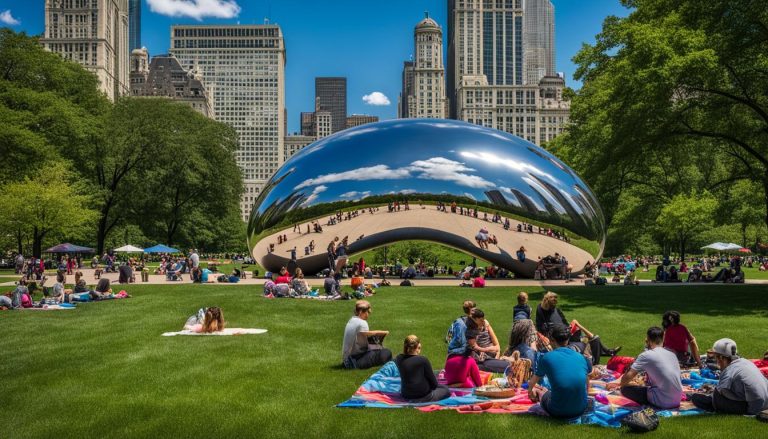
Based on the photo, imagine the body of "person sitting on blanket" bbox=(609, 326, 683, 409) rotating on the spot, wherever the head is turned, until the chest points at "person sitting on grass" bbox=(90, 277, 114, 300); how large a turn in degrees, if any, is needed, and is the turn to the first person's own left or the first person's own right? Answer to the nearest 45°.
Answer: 0° — they already face them

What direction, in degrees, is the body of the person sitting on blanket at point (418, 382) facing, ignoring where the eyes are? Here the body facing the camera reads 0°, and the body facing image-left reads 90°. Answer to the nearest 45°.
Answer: approximately 225°

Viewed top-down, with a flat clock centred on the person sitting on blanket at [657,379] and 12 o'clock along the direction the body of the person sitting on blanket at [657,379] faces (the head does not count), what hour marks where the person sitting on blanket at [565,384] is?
the person sitting on blanket at [565,384] is roughly at 9 o'clock from the person sitting on blanket at [657,379].

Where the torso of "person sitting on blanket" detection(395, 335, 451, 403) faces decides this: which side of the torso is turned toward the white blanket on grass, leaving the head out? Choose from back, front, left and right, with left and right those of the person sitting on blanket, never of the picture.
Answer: left

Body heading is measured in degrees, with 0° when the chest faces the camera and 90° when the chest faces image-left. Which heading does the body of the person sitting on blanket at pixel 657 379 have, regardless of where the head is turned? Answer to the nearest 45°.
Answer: approximately 135°
